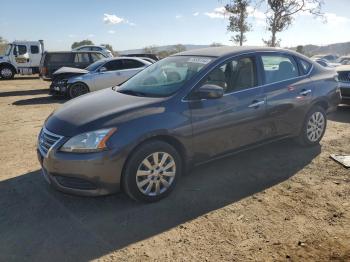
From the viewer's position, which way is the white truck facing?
facing to the left of the viewer

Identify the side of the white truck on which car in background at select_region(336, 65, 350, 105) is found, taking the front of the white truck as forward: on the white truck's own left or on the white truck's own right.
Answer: on the white truck's own left

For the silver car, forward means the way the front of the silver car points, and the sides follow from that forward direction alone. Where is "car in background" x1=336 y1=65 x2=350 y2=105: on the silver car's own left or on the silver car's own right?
on the silver car's own left

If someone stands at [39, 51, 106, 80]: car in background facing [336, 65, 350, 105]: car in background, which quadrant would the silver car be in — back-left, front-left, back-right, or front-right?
front-right

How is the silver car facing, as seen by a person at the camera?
facing the viewer and to the left of the viewer

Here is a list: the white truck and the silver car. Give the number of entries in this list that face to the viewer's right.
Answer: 0

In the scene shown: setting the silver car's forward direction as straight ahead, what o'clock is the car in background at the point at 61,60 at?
The car in background is roughly at 4 o'clock from the silver car.

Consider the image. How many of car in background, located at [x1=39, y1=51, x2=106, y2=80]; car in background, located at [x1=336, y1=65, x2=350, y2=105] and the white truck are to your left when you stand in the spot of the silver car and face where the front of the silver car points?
1
